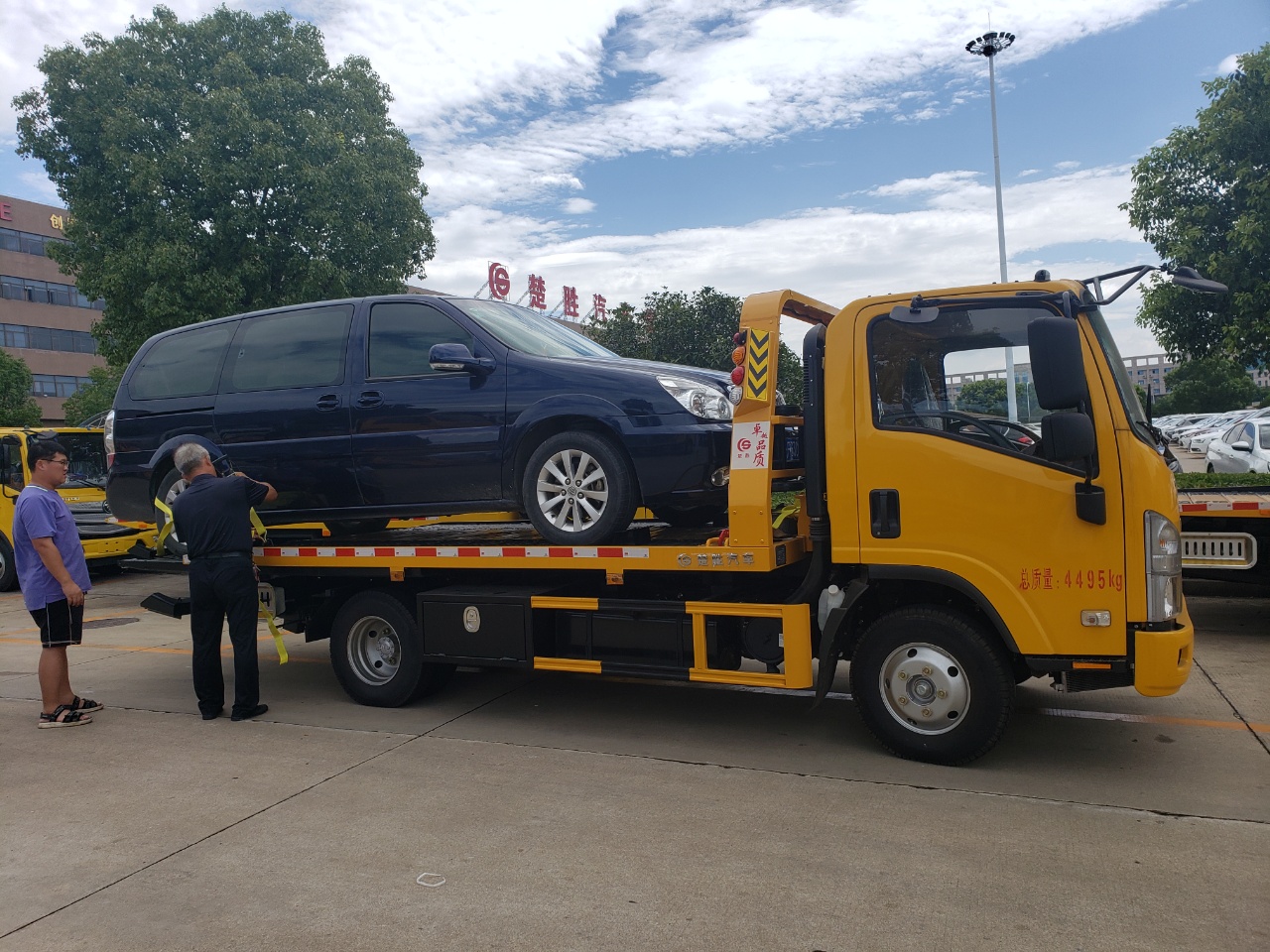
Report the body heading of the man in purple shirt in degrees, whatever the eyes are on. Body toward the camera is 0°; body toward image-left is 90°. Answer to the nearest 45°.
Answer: approximately 270°

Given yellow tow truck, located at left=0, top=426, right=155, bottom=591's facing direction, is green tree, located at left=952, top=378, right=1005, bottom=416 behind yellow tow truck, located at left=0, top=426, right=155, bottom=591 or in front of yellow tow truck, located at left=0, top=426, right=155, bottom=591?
in front

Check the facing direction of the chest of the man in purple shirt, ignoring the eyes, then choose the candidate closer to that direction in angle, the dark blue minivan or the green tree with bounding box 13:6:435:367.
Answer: the dark blue minivan

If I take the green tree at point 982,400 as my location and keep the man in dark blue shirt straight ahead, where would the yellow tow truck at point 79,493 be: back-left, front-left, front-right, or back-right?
front-right

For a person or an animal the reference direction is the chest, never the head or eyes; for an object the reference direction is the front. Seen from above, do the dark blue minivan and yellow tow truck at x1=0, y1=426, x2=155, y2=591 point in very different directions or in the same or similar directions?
same or similar directions

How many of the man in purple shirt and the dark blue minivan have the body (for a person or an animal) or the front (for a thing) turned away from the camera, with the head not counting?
0

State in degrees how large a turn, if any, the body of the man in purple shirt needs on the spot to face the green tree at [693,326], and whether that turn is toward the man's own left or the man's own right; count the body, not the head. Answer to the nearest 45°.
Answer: approximately 45° to the man's own left

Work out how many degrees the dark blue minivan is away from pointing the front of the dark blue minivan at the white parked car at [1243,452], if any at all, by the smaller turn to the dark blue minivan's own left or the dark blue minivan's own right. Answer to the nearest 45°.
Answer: approximately 90° to the dark blue minivan's own left

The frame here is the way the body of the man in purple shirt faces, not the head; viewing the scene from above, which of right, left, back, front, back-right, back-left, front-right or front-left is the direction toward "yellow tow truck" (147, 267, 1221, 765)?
front-right

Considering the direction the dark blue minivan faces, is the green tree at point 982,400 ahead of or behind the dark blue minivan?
ahead

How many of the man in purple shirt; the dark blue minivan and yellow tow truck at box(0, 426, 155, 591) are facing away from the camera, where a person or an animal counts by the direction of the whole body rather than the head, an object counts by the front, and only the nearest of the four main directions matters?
0

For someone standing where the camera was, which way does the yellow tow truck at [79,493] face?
facing the viewer and to the right of the viewer

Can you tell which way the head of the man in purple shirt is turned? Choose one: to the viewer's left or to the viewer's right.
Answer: to the viewer's right

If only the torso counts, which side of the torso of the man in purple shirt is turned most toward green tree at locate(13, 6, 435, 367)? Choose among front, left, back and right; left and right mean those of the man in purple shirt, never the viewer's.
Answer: left
